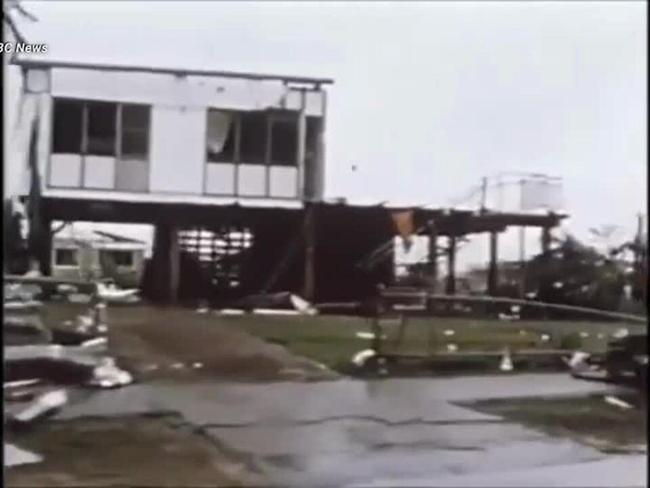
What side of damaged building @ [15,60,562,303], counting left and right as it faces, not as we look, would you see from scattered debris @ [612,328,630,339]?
left

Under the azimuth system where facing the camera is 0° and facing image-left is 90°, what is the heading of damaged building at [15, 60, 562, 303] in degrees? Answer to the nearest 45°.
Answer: approximately 0°
